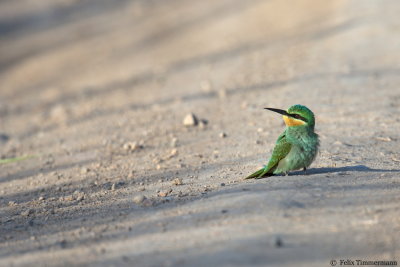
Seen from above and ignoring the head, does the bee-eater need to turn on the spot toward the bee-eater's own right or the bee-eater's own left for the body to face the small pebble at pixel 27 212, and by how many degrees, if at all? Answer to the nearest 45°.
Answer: approximately 135° to the bee-eater's own right

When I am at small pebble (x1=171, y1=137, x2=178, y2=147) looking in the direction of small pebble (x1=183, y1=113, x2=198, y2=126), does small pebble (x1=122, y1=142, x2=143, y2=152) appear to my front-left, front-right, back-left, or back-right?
back-left

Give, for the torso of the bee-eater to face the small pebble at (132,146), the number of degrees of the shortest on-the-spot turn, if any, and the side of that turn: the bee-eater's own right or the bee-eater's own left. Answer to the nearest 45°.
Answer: approximately 180°

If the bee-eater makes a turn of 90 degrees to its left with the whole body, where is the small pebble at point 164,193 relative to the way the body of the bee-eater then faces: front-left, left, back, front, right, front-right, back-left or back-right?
back-left

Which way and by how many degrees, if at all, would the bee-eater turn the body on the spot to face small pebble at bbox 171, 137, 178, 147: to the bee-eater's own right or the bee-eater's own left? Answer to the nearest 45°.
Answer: approximately 180°
